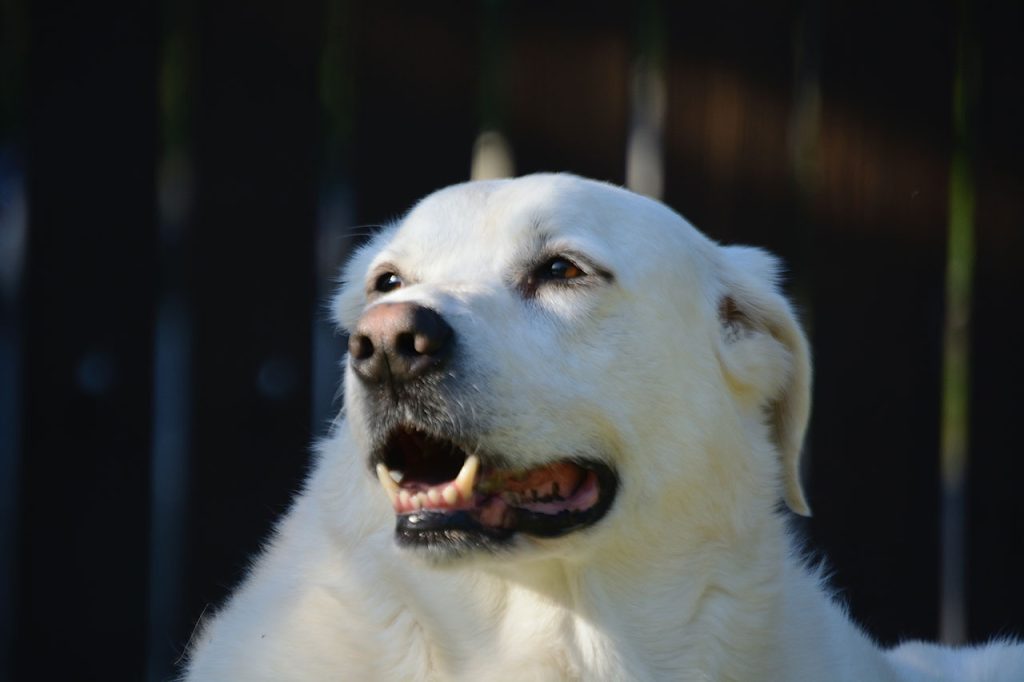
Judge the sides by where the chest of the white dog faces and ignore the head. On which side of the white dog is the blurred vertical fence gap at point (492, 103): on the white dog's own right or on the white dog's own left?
on the white dog's own right

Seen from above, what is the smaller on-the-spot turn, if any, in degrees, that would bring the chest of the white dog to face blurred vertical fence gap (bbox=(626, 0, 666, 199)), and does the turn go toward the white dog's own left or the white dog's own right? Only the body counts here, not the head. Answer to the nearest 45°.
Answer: approximately 135° to the white dog's own right

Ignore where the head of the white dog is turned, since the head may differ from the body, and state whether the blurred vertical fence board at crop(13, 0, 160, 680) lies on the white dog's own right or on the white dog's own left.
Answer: on the white dog's own right

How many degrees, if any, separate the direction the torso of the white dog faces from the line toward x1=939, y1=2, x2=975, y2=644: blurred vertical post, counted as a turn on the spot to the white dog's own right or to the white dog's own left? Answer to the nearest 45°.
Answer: approximately 180°

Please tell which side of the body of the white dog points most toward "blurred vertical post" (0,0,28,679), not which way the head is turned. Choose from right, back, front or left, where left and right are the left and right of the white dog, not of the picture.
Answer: right

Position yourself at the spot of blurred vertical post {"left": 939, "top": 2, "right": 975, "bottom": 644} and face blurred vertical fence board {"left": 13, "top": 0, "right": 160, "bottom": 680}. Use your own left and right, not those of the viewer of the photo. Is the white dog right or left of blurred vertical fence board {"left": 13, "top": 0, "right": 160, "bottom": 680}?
left

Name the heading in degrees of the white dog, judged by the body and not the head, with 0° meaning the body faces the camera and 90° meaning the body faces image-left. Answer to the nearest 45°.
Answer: approximately 45°

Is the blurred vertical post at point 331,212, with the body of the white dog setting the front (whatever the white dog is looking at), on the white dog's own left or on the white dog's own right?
on the white dog's own right
